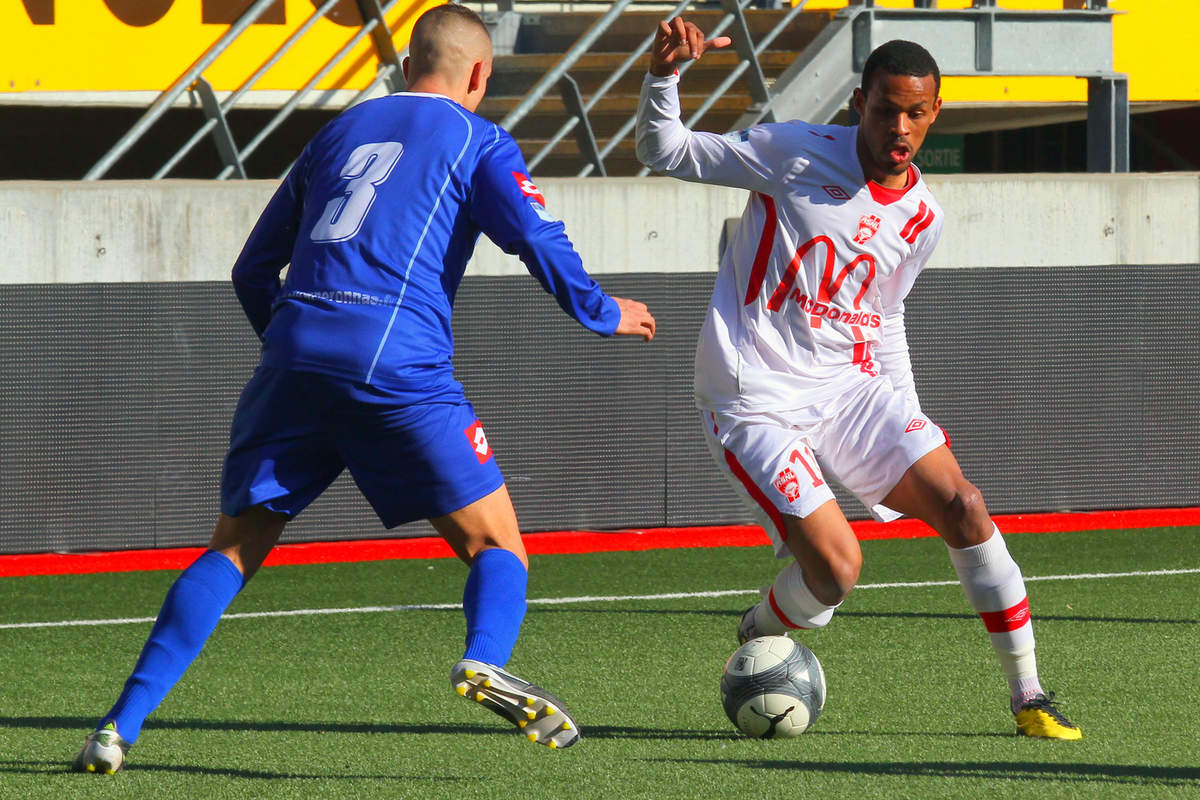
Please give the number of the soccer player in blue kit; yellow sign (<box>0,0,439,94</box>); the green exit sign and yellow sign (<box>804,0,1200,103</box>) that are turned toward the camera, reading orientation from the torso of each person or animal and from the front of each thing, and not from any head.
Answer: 3

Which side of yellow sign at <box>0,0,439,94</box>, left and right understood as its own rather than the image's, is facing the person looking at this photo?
front

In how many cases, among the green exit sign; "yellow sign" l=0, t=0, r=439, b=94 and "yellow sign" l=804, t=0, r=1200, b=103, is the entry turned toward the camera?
3

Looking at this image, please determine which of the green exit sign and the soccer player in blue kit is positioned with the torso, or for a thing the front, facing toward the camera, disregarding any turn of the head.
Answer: the green exit sign

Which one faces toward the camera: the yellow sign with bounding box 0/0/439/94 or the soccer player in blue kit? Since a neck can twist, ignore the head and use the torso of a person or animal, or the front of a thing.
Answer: the yellow sign

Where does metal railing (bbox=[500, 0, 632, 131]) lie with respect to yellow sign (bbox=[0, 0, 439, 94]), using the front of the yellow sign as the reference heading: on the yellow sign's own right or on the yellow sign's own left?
on the yellow sign's own left

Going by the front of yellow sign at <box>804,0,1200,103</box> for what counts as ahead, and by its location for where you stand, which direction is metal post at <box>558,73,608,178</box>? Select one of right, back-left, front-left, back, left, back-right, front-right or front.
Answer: front-right

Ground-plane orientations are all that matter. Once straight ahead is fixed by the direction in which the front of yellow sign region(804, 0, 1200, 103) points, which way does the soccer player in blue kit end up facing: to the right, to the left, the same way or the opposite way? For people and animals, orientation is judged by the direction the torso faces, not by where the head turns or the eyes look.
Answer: the opposite way

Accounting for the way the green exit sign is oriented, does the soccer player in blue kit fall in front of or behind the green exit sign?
in front

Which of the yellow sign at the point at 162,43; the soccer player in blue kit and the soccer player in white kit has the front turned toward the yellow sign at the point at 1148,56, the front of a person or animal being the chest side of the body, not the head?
the soccer player in blue kit

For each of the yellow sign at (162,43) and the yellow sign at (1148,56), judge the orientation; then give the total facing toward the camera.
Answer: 2

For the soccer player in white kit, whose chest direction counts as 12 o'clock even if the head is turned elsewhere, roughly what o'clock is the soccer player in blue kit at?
The soccer player in blue kit is roughly at 3 o'clock from the soccer player in white kit.

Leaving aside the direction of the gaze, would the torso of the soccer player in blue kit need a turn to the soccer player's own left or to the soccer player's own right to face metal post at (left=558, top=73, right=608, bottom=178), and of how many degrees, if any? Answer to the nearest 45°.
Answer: approximately 45° to the soccer player's own left

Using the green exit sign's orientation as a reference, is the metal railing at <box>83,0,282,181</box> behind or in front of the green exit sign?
in front

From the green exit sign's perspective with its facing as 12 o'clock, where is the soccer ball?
The soccer ball is roughly at 12 o'clock from the green exit sign.

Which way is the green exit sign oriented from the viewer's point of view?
toward the camera

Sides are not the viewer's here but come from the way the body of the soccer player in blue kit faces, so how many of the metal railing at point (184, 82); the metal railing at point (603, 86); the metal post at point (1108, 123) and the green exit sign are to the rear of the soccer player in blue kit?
0

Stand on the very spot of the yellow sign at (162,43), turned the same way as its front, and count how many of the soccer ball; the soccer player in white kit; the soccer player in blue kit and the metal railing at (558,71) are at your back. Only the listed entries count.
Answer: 0

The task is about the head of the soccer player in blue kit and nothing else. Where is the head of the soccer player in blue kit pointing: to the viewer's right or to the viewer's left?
to the viewer's right

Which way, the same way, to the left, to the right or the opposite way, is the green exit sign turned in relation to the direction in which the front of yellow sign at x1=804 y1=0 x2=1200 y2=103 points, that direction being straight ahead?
the same way
